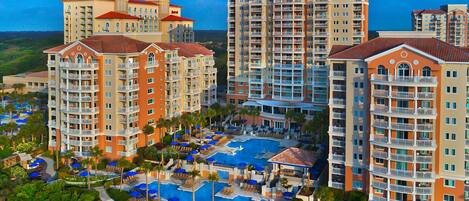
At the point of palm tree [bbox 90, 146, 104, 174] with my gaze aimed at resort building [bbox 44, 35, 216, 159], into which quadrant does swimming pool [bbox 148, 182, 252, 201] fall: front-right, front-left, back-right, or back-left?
back-right

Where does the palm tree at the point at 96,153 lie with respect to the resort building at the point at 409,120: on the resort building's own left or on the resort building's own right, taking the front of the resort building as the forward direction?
on the resort building's own right

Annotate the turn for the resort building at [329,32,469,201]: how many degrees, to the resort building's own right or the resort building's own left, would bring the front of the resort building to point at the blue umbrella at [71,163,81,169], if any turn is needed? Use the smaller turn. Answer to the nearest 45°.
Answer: approximately 90° to the resort building's own right

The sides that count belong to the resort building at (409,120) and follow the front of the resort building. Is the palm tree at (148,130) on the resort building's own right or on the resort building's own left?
on the resort building's own right

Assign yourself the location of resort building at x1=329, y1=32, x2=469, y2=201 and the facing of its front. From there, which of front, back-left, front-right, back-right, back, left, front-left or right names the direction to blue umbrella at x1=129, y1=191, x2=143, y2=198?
right

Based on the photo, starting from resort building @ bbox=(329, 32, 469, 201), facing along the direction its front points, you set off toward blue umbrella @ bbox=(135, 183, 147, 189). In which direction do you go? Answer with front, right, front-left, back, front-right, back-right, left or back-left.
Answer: right

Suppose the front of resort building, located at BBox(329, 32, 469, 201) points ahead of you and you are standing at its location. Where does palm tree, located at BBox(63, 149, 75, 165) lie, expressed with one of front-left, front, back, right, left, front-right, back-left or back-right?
right

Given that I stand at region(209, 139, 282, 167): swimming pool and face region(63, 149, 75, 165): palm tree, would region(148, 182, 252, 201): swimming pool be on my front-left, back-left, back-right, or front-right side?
front-left

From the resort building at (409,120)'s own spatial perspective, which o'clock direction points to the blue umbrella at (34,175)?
The blue umbrella is roughly at 3 o'clock from the resort building.

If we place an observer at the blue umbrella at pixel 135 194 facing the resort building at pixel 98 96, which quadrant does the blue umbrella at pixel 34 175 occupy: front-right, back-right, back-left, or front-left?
front-left

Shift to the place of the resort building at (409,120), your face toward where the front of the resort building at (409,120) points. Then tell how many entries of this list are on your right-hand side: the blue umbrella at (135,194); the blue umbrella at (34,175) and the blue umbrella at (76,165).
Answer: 3

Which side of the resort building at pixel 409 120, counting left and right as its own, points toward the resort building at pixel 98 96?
right

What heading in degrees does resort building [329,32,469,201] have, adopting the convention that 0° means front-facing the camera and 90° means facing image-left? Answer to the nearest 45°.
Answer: approximately 0°
